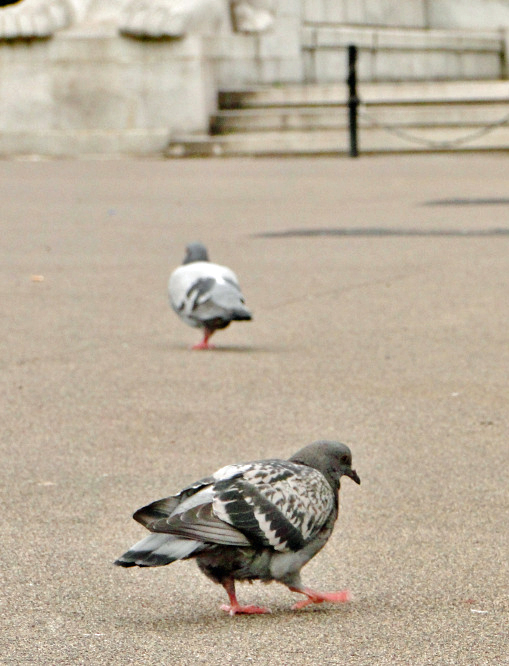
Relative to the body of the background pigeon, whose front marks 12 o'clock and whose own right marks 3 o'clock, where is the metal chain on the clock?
The metal chain is roughly at 2 o'clock from the background pigeon.

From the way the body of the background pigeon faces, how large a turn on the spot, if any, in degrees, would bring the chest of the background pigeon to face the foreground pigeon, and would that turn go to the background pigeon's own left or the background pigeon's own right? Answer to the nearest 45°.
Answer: approximately 135° to the background pigeon's own left

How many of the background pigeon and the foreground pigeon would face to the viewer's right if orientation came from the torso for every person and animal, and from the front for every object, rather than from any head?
1

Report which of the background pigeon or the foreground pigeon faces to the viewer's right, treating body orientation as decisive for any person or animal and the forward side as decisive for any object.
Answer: the foreground pigeon

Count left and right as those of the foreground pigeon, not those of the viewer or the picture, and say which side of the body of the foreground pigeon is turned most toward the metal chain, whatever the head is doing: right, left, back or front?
left

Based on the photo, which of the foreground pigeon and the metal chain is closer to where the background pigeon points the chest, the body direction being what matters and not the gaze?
the metal chain

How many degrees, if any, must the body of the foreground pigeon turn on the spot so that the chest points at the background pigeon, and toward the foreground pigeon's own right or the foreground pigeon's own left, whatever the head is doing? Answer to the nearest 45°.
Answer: approximately 90° to the foreground pigeon's own left

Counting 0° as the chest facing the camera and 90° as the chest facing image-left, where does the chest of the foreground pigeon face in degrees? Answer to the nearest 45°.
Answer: approximately 270°

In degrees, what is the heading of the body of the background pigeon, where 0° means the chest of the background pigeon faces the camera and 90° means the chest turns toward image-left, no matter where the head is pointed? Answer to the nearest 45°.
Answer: approximately 135°
